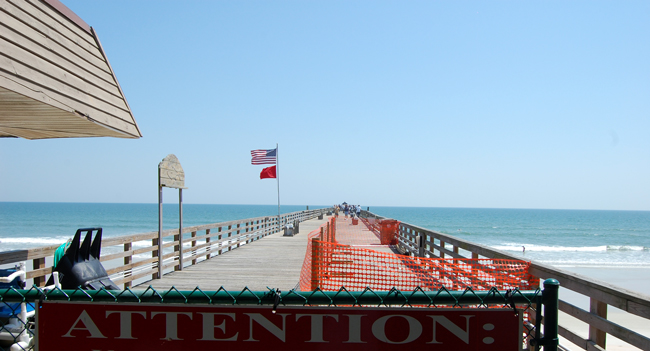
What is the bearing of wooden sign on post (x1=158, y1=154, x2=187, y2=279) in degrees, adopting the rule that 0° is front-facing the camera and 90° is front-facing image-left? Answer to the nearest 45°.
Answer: approximately 315°

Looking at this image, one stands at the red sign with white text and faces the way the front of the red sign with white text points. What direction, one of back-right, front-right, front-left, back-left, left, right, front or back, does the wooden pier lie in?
back

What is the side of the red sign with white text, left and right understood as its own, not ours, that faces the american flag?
back

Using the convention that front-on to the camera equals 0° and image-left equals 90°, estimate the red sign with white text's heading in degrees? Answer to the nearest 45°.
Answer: approximately 0°

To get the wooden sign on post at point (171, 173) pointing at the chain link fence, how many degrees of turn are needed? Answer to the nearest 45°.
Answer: approximately 45° to its right

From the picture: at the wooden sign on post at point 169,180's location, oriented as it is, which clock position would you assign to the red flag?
The red flag is roughly at 8 o'clock from the wooden sign on post.

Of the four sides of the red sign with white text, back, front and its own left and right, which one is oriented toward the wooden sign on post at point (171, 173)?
back

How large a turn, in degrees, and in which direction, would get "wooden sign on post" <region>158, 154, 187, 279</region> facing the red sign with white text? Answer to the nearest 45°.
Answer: approximately 45° to its right

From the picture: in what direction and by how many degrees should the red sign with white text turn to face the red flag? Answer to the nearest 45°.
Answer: approximately 180°

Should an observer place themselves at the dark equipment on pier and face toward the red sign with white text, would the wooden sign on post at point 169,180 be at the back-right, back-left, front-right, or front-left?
back-left
